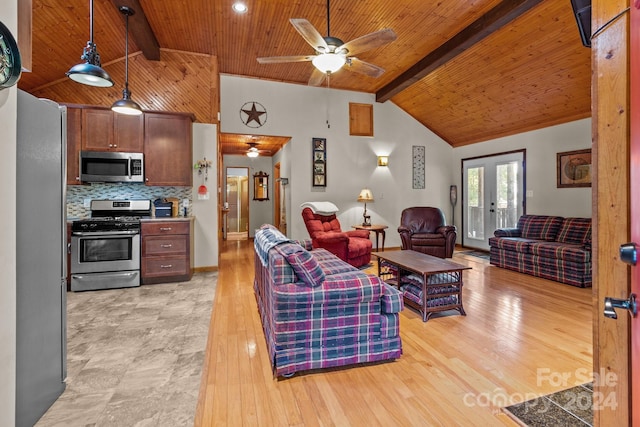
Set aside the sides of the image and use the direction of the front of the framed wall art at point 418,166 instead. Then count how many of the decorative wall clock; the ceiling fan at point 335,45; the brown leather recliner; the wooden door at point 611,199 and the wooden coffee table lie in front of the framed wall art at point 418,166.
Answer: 5

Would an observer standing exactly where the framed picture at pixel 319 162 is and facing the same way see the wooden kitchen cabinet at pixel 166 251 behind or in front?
in front

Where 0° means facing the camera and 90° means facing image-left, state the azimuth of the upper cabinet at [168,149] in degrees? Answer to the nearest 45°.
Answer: approximately 0°

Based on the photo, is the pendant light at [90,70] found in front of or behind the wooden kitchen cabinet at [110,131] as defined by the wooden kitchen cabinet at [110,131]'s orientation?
in front

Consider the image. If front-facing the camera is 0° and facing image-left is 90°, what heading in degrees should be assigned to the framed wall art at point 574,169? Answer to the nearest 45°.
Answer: approximately 45°

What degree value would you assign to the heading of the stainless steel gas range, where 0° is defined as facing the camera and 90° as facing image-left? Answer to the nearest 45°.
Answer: approximately 0°

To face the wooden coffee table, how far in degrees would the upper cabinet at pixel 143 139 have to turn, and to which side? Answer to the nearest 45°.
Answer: approximately 45° to its left

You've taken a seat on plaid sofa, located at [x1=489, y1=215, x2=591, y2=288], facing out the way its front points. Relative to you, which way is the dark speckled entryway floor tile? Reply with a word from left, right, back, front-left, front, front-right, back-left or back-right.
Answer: front-left
